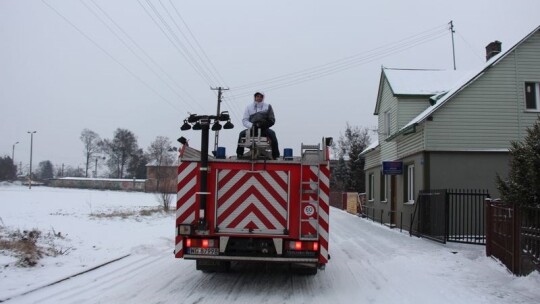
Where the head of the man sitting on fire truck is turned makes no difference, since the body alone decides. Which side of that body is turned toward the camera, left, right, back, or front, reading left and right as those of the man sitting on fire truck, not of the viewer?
front

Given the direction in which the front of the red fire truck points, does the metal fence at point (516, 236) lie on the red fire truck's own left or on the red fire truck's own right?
on the red fire truck's own right

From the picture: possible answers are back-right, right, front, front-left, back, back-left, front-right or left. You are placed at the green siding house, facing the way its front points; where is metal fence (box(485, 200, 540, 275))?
left

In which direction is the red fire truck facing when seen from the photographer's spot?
facing away from the viewer

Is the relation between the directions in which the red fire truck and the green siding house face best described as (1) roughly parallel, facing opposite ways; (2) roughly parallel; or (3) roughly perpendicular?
roughly perpendicular

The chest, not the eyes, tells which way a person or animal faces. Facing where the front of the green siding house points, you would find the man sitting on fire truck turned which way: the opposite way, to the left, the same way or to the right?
to the left

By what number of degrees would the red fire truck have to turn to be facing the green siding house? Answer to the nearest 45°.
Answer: approximately 45° to its right

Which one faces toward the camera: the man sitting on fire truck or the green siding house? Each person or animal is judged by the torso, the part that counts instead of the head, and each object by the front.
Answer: the man sitting on fire truck

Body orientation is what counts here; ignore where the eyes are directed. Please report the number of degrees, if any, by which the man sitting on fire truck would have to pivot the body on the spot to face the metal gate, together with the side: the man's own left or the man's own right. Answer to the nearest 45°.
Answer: approximately 135° to the man's own left

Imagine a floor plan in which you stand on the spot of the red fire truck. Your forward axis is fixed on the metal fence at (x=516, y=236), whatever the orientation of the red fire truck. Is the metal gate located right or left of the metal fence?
left

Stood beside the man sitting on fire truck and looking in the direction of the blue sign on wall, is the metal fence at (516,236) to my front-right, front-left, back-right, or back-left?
front-right

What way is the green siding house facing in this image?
to the viewer's left

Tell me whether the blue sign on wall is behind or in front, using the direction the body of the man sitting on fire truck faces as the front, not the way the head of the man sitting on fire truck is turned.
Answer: behind

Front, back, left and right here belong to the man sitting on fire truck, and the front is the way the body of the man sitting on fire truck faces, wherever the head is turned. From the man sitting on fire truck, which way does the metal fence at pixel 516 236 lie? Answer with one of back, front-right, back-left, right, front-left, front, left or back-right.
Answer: left

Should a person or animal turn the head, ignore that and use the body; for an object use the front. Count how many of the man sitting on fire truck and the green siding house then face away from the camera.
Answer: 0

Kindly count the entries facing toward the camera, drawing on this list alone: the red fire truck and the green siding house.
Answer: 0
